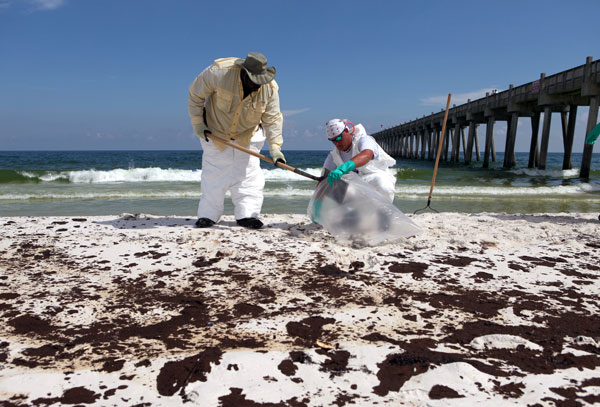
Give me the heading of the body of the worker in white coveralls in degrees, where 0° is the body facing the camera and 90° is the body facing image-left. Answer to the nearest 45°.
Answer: approximately 45°

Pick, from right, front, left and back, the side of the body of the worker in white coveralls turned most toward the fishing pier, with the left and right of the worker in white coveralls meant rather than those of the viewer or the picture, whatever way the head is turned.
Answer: back

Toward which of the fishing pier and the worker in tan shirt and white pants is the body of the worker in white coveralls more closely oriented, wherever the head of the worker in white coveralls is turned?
the worker in tan shirt and white pants

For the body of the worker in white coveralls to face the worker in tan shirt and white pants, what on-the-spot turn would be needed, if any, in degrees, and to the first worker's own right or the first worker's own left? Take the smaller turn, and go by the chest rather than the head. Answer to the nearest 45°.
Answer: approximately 45° to the first worker's own right

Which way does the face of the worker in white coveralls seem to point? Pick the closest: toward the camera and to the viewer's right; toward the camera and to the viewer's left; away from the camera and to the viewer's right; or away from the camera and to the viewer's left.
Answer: toward the camera and to the viewer's left
